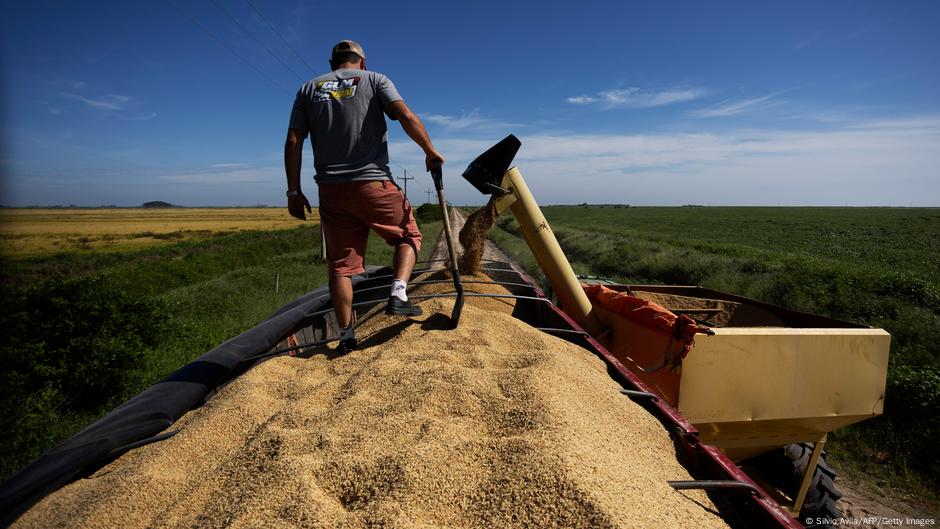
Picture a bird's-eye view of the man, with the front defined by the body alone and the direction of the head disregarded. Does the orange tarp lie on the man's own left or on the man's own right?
on the man's own right

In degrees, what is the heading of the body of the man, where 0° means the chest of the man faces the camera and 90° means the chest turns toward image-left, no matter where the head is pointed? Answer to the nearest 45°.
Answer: approximately 180°

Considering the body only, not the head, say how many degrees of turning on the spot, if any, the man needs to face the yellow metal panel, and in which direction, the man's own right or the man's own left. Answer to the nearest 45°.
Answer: approximately 135° to the man's own right

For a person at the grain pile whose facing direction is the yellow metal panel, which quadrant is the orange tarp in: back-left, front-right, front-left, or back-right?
front-left

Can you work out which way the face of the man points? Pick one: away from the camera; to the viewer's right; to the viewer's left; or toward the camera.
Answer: away from the camera

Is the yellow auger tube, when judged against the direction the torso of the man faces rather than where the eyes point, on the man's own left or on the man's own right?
on the man's own right

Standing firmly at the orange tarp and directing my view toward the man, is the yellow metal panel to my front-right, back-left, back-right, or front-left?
back-left

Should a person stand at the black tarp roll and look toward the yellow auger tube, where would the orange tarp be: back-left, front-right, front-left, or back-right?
front-right
